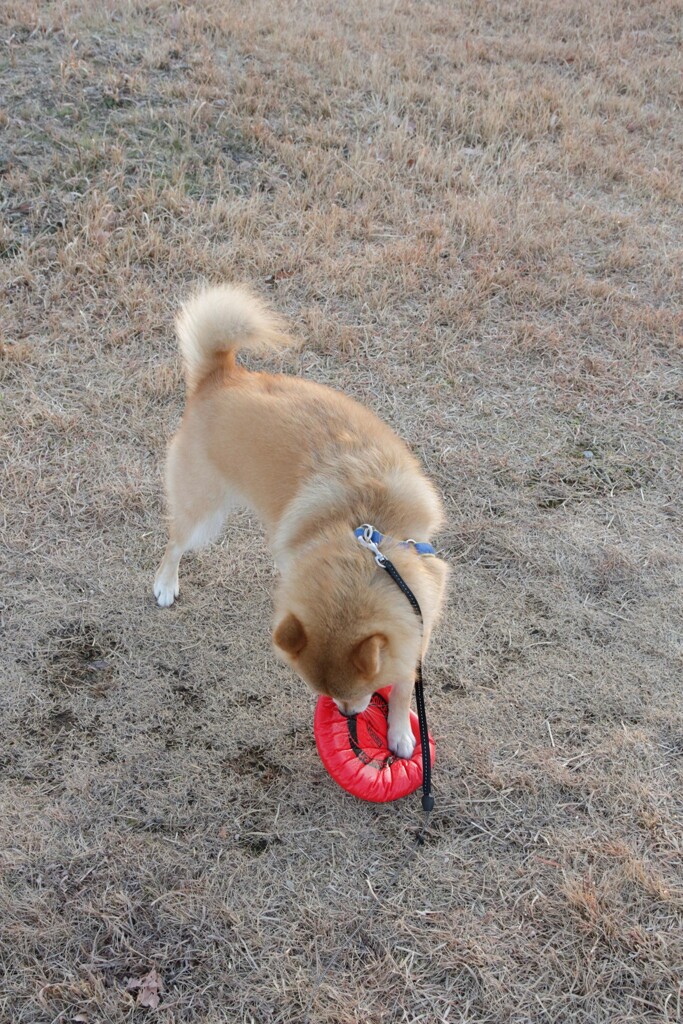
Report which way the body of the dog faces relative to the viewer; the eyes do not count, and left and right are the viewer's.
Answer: facing the viewer and to the right of the viewer

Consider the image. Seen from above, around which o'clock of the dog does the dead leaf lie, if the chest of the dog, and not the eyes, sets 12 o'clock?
The dead leaf is roughly at 2 o'clock from the dog.
